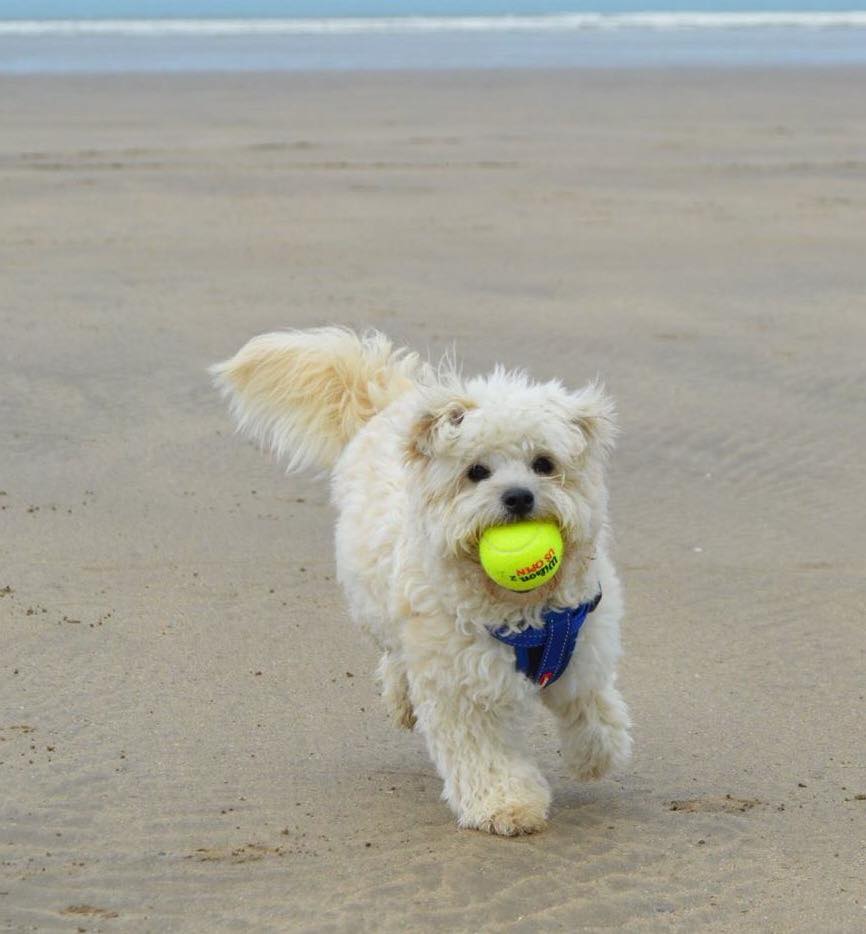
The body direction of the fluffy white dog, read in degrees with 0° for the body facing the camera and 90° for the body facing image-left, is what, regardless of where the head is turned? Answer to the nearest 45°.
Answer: approximately 315°
